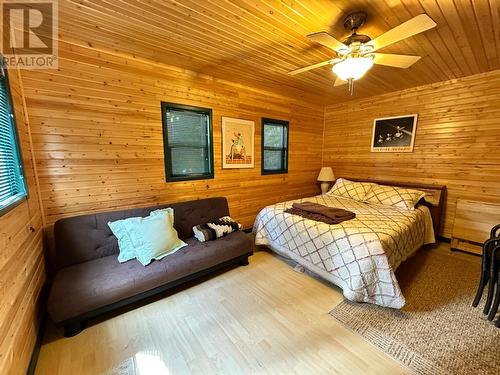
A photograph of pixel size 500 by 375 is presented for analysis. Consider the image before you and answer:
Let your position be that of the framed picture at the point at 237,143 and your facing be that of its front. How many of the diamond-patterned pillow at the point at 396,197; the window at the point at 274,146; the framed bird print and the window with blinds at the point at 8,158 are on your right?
1

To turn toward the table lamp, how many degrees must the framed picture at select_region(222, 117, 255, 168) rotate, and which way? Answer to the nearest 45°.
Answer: approximately 90° to its left

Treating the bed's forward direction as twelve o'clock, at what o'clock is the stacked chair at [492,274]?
The stacked chair is roughly at 8 o'clock from the bed.

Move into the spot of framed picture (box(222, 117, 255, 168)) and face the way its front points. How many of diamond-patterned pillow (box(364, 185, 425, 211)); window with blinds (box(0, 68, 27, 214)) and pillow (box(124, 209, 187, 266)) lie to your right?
2

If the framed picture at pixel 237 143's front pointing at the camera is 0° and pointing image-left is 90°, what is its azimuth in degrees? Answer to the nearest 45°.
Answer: approximately 315°

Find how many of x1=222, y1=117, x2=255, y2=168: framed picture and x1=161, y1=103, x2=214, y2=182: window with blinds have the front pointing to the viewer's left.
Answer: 0

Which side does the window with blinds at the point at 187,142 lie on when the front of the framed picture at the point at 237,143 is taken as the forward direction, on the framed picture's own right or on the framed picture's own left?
on the framed picture's own right

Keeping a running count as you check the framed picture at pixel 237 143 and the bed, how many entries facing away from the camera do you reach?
0

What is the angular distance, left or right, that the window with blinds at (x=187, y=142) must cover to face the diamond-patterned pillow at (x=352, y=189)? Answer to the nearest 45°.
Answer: approximately 45° to its left

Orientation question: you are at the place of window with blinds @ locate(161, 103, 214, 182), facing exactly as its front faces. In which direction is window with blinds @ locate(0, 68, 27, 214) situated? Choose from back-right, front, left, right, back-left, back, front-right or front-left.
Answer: right

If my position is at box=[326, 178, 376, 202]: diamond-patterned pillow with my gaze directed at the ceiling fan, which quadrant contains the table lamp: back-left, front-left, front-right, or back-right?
back-right

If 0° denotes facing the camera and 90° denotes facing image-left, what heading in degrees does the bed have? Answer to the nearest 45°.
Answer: approximately 45°

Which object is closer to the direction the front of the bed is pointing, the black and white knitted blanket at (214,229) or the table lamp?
the black and white knitted blanket

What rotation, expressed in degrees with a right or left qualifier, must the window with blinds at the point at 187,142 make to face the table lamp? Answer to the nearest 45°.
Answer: approximately 45° to its left

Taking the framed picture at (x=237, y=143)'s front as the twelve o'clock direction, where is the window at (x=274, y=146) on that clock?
The window is roughly at 9 o'clock from the framed picture.
